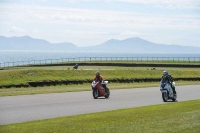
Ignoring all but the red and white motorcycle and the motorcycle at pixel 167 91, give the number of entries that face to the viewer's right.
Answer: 0

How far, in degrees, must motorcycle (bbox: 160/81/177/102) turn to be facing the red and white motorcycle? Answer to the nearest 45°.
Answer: approximately 45° to its right

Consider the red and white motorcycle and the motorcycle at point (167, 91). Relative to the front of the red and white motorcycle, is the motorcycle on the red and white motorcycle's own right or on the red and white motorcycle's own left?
on the red and white motorcycle's own left

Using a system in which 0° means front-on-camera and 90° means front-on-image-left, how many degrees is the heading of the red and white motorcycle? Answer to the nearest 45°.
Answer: approximately 45°

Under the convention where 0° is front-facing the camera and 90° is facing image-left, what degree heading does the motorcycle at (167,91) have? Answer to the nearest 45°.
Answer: approximately 45°
